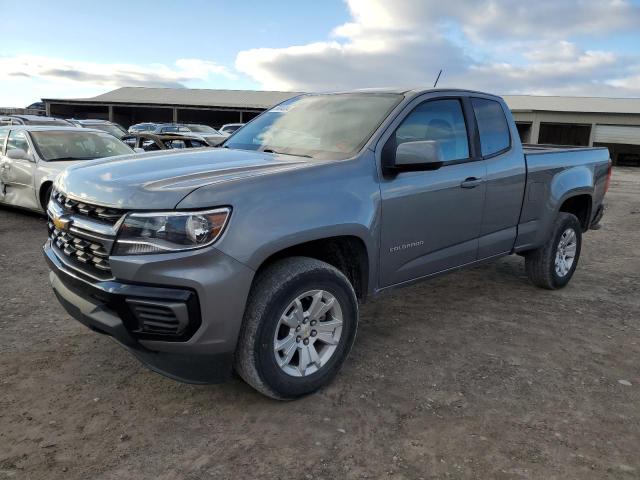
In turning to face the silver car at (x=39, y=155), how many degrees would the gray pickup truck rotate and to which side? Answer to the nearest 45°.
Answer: approximately 90° to its right

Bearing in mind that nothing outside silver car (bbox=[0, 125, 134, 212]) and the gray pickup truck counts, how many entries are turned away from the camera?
0

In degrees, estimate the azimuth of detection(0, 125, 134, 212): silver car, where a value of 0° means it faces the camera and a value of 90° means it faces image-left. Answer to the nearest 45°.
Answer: approximately 315°

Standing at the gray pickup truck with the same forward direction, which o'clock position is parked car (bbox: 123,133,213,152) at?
The parked car is roughly at 4 o'clock from the gray pickup truck.

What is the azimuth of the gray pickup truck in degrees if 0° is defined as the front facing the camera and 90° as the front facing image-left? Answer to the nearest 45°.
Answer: approximately 45°

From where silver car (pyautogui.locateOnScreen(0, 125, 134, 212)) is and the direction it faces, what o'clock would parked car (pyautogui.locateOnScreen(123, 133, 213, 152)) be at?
The parked car is roughly at 9 o'clock from the silver car.

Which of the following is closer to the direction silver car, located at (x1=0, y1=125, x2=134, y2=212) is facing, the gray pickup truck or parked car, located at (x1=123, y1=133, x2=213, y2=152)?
the gray pickup truck

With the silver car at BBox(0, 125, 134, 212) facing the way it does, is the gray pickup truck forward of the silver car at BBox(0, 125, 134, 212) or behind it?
forward
